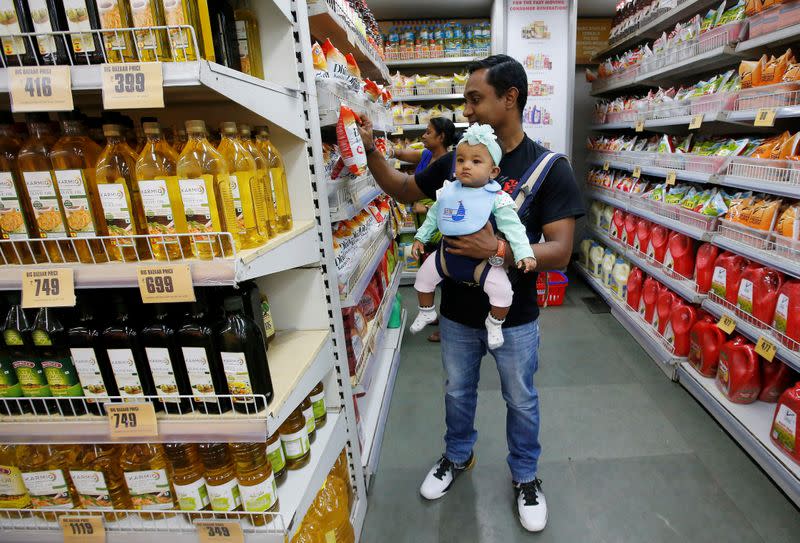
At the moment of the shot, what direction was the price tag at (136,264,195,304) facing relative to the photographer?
facing the viewer

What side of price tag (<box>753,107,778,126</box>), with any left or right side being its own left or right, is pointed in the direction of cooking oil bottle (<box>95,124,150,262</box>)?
front

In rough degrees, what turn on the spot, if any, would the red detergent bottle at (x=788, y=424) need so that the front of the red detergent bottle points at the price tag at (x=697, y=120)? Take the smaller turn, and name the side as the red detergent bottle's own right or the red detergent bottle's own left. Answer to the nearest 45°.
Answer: approximately 90° to the red detergent bottle's own right

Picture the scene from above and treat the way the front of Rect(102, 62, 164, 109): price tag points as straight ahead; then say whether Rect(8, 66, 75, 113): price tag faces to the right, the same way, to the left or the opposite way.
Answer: the same way

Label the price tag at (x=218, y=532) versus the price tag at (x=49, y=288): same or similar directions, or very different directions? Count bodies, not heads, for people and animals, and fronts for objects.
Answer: same or similar directions

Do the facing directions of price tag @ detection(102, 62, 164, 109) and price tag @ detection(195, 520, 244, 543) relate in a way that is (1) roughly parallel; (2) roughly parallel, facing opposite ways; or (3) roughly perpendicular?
roughly parallel

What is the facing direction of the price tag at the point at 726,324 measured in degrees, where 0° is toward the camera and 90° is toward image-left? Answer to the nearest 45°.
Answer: approximately 45°

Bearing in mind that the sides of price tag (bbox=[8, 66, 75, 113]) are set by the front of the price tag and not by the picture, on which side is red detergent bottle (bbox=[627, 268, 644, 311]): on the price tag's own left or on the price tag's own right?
on the price tag's own left

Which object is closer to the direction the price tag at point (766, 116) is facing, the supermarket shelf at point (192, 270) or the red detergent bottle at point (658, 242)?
the supermarket shelf

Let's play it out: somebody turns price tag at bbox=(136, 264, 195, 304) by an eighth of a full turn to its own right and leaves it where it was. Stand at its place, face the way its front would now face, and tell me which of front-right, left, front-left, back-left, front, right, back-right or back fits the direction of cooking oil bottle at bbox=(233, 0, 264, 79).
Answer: back

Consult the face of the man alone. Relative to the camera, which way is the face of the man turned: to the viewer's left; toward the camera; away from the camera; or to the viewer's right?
to the viewer's left

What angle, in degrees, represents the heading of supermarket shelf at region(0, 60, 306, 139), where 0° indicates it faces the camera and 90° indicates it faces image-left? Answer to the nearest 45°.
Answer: approximately 0°

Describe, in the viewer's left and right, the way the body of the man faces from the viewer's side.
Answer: facing the viewer and to the left of the viewer

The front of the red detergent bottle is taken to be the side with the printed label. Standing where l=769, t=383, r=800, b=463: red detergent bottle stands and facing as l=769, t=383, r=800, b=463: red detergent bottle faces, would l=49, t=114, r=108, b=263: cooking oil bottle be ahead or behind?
ahead

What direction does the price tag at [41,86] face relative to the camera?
toward the camera

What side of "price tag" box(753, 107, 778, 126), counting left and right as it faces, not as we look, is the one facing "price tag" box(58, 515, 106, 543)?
front

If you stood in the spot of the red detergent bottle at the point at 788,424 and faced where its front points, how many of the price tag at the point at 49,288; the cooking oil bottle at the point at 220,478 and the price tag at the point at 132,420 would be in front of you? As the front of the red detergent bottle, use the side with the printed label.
3

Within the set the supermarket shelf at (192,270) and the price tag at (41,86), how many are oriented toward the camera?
2
